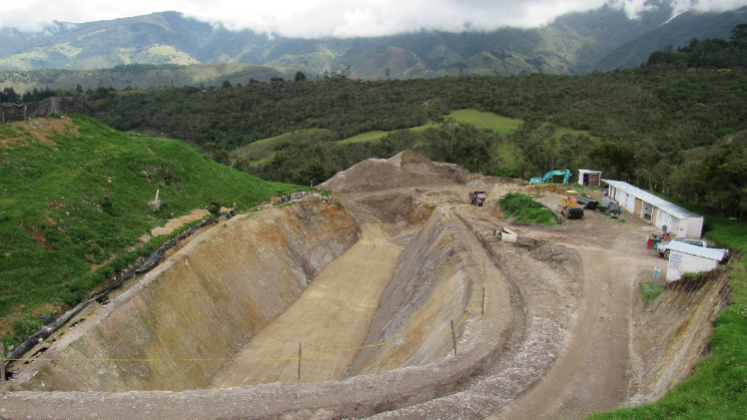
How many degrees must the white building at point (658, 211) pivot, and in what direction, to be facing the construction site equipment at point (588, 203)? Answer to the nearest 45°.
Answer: approximately 90° to its right

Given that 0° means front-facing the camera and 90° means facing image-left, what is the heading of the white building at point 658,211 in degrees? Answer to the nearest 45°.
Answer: approximately 45°

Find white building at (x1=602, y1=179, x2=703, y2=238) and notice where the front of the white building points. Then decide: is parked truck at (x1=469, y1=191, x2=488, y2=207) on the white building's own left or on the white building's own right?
on the white building's own right

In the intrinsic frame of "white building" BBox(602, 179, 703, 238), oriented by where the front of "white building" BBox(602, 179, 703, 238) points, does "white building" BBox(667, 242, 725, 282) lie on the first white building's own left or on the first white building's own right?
on the first white building's own left

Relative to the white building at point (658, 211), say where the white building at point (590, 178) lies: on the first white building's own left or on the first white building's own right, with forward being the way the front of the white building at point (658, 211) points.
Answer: on the first white building's own right
